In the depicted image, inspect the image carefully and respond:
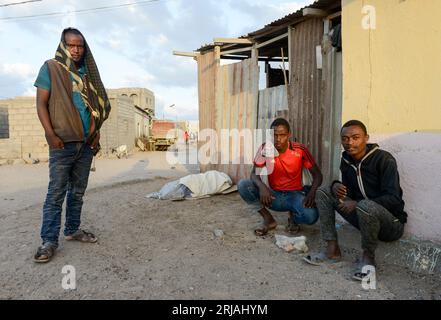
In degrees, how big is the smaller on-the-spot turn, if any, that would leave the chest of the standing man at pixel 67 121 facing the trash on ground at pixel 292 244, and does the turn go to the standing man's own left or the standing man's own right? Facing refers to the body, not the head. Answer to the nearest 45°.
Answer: approximately 45° to the standing man's own left

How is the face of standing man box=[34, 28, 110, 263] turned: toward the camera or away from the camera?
toward the camera

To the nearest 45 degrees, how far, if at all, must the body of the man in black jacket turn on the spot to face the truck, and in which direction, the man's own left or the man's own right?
approximately 90° to the man's own right

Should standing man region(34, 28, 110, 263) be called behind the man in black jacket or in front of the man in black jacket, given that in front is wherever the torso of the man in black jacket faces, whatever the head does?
in front

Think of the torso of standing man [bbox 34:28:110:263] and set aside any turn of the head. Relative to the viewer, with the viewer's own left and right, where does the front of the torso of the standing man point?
facing the viewer and to the right of the viewer

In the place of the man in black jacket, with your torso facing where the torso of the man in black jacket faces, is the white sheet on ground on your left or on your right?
on your right

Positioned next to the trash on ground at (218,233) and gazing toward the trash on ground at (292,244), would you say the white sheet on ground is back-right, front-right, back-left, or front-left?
back-left

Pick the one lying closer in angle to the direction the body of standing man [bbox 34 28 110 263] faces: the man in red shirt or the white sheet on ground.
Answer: the man in red shirt
